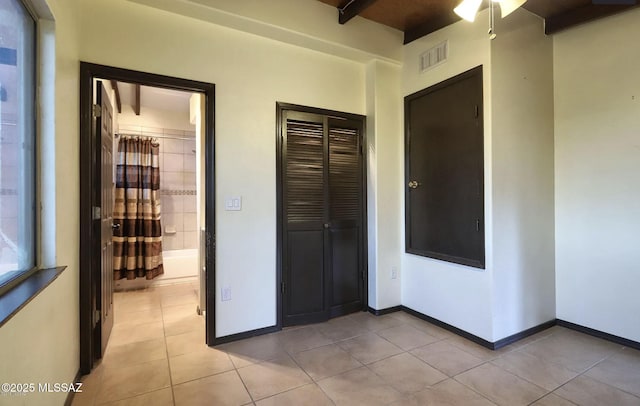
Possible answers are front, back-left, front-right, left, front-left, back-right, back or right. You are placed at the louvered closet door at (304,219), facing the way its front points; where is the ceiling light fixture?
front

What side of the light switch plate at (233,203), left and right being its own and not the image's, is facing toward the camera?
front

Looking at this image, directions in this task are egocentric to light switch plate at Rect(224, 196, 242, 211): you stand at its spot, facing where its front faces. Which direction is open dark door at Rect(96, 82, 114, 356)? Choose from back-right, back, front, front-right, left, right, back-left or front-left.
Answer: right

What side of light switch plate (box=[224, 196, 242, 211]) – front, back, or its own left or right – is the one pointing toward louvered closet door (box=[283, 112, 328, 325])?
left

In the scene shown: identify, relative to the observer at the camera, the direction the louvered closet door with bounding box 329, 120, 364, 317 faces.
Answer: facing the viewer and to the right of the viewer

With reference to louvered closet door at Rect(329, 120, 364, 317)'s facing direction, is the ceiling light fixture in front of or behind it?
in front

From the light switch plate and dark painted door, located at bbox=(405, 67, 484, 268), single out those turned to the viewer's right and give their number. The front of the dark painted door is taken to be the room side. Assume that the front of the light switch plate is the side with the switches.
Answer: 0

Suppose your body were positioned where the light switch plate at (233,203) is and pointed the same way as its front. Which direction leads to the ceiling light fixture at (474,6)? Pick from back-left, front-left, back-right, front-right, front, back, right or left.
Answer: front-left

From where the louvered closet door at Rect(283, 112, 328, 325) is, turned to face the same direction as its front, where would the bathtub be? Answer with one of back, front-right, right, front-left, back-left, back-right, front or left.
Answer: back

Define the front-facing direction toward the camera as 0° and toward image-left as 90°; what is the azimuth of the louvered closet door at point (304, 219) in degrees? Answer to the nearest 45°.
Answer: approximately 315°

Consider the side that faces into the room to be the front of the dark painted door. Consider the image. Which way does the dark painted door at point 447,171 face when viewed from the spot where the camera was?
facing the viewer and to the left of the viewer

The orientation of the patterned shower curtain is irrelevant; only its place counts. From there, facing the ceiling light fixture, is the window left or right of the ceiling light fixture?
right

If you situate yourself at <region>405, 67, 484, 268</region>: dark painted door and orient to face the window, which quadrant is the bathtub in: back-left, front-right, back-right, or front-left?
front-right

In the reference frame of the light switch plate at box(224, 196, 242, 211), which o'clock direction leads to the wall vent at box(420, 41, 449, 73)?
The wall vent is roughly at 9 o'clock from the light switch plate.

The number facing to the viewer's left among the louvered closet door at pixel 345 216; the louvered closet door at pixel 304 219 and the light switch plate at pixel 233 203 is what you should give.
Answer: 0
